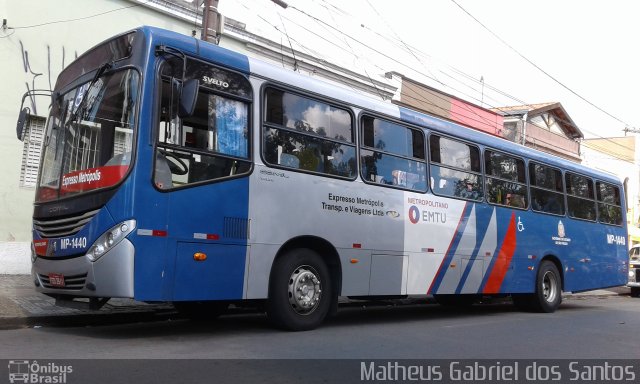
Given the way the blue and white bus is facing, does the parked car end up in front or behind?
behind

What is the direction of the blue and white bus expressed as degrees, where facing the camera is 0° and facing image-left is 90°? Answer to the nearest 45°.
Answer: approximately 45°
